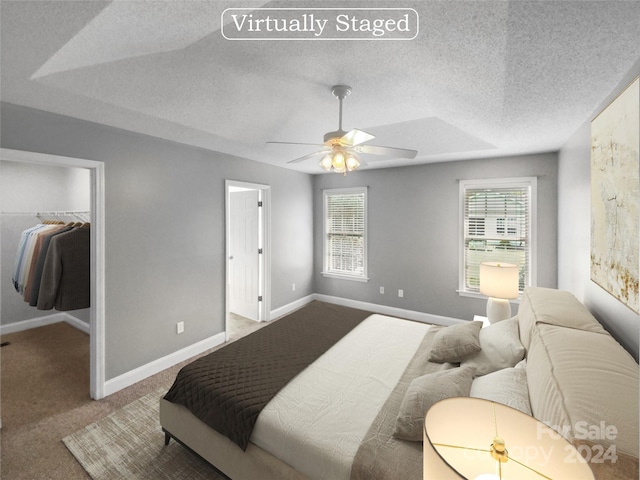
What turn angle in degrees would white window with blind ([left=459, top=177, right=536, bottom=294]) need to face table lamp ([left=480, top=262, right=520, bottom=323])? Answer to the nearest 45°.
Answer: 0° — it already faces it

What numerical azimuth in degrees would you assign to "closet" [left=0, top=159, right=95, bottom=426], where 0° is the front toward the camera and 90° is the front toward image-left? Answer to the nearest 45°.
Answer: approximately 315°

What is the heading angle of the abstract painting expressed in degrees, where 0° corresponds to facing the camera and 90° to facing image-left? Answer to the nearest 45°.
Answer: approximately 90°

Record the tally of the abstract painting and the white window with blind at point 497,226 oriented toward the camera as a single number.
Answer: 1

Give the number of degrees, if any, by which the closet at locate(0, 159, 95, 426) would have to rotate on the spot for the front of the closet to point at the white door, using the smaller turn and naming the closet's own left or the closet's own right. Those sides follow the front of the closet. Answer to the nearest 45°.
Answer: approximately 45° to the closet's own left

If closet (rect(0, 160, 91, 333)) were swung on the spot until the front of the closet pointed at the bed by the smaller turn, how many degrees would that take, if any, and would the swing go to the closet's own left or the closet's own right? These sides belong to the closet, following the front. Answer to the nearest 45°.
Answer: approximately 45° to the closet's own right

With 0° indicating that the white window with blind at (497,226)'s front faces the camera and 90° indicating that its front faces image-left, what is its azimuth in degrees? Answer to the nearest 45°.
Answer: approximately 0°

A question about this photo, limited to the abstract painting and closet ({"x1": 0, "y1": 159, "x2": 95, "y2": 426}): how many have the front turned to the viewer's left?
1
